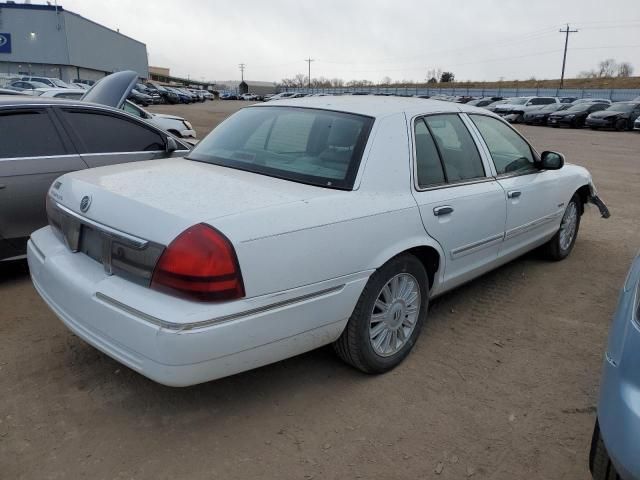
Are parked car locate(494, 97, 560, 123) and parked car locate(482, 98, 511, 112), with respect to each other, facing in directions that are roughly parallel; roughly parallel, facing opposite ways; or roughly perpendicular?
roughly parallel

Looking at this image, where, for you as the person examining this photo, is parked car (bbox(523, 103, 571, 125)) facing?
facing the viewer and to the left of the viewer

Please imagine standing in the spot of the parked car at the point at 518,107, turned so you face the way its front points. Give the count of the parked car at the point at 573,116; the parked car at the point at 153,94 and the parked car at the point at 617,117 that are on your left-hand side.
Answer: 2

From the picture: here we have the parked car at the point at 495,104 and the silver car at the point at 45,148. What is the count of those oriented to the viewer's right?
1

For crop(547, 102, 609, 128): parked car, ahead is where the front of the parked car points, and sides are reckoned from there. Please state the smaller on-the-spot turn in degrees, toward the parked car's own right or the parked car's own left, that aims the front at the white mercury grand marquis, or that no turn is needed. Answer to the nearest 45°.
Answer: approximately 45° to the parked car's own left

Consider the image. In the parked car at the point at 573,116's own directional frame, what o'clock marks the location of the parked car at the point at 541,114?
the parked car at the point at 541,114 is roughly at 3 o'clock from the parked car at the point at 573,116.

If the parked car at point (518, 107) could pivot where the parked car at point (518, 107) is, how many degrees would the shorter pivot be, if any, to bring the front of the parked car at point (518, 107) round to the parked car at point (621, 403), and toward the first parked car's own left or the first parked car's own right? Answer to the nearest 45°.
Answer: approximately 45° to the first parked car's own left

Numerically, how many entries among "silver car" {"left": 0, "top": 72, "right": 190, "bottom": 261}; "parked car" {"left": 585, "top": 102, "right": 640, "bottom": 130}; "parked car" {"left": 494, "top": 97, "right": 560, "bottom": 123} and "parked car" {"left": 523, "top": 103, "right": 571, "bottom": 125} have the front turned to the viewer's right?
1

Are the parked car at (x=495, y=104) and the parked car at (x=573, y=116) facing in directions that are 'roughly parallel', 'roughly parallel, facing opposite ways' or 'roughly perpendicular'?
roughly parallel

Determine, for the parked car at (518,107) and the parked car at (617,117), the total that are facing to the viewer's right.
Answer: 0

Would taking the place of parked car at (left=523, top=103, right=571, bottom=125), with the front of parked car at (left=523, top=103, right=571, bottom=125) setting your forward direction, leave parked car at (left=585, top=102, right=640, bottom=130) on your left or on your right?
on your left

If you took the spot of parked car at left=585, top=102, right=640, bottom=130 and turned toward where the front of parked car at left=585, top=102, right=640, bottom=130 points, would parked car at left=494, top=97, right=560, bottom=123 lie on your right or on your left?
on your right

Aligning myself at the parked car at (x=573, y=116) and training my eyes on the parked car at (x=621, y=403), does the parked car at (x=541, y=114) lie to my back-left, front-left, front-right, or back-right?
back-right

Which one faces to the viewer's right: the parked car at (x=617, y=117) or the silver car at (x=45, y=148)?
the silver car

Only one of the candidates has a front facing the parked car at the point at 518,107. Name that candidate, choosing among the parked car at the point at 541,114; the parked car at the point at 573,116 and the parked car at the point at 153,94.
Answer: the parked car at the point at 153,94

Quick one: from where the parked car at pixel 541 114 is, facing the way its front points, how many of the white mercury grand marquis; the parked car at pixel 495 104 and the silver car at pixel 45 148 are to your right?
1

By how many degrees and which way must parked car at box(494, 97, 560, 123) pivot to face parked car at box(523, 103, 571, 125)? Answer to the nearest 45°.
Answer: approximately 90° to its left
